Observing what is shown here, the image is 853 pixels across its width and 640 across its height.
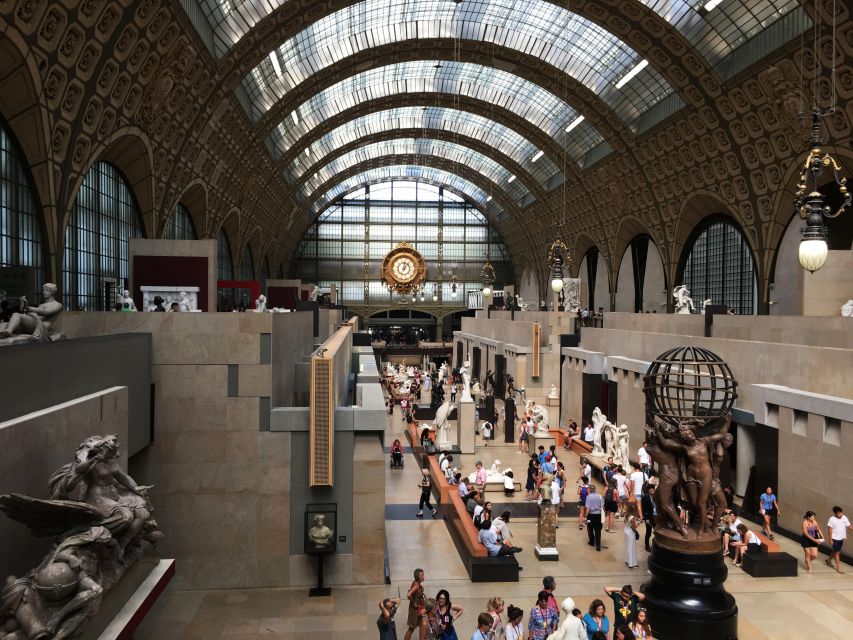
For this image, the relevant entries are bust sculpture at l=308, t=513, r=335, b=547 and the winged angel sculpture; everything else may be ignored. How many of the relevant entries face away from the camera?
0

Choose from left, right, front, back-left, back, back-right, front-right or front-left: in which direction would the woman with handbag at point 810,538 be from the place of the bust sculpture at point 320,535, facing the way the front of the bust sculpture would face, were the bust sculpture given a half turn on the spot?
right

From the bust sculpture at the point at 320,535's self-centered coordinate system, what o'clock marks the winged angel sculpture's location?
The winged angel sculpture is roughly at 1 o'clock from the bust sculpture.

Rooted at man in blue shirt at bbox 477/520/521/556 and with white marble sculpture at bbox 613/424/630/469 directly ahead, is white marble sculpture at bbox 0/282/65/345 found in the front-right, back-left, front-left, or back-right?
back-left

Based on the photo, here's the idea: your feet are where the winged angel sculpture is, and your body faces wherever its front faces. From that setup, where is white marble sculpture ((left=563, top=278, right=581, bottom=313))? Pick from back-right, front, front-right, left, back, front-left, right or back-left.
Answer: left

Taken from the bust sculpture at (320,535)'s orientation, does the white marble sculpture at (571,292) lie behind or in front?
behind

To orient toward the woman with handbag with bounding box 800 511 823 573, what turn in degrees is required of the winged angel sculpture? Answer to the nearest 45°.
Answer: approximately 45° to its left

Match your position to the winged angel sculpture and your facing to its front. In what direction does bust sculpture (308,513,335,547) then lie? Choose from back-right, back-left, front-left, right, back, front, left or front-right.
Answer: left

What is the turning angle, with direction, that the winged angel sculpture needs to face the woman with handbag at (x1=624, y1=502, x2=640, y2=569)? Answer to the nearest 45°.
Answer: approximately 45° to its left

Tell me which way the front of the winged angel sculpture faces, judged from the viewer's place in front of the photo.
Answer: facing the viewer and to the right of the viewer

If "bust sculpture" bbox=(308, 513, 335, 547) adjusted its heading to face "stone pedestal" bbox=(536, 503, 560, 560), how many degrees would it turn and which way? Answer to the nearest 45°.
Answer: approximately 90° to its left

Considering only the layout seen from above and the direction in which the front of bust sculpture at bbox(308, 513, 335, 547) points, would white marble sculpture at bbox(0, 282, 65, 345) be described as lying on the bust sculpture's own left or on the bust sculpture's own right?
on the bust sculpture's own right

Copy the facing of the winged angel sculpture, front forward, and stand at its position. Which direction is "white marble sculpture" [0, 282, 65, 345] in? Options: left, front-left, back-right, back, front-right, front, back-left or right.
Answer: back-left
